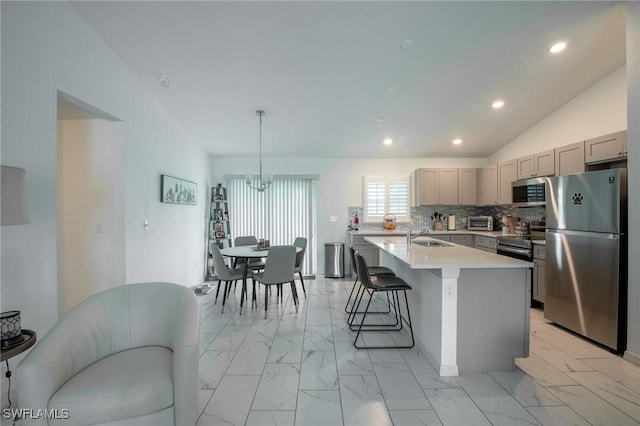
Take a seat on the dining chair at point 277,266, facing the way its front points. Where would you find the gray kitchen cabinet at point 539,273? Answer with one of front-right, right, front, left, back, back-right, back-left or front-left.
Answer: back-right

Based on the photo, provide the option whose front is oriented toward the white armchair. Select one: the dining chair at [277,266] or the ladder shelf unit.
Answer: the ladder shelf unit

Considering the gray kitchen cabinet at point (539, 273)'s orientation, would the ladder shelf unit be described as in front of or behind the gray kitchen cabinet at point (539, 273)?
in front

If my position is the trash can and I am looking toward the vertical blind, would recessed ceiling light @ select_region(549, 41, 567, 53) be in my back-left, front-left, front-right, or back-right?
back-left

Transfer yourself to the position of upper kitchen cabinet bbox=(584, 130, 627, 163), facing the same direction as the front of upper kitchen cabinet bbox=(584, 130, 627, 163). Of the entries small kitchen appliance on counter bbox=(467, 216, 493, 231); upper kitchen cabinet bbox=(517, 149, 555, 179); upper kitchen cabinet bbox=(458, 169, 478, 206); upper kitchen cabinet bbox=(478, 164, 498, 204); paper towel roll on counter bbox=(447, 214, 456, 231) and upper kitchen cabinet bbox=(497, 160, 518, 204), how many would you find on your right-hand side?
6

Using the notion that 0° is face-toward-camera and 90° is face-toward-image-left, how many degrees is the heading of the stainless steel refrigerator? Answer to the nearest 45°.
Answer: approximately 45°

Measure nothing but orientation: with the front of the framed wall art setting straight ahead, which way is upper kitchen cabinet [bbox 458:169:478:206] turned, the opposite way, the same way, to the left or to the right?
to the right

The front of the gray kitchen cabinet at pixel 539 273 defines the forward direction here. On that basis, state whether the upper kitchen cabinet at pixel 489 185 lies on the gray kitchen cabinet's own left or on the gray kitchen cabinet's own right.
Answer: on the gray kitchen cabinet's own right

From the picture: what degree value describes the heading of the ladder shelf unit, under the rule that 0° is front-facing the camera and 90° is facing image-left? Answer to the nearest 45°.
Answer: approximately 0°

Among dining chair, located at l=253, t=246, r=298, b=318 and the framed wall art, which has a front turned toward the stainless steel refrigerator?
the framed wall art

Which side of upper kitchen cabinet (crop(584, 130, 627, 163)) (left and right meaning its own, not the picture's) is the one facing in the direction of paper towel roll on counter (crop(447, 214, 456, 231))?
right

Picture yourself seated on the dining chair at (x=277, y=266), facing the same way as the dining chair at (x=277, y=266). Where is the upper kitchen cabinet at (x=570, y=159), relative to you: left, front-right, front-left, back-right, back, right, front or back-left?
back-right

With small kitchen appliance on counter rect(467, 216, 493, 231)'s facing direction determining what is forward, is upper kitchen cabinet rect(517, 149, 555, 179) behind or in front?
in front

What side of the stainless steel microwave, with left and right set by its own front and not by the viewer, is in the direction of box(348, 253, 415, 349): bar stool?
front

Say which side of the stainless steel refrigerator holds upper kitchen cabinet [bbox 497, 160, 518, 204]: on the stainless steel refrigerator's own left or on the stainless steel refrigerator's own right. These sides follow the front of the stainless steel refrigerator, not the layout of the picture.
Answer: on the stainless steel refrigerator's own right
